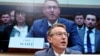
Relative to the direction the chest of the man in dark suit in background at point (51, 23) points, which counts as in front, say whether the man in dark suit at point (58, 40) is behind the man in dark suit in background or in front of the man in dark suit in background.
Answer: in front

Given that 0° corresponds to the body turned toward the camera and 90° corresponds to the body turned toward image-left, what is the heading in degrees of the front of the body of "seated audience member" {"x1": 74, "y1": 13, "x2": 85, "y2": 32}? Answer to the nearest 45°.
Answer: approximately 0°

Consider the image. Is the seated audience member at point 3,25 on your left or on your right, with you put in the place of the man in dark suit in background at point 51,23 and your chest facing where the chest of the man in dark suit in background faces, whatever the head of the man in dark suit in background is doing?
on your right

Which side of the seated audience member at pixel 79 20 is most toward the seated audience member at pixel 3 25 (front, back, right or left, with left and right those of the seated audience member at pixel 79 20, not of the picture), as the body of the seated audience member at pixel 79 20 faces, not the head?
right

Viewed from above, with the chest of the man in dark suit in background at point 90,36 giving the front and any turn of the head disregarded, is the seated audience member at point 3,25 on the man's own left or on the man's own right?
on the man's own right

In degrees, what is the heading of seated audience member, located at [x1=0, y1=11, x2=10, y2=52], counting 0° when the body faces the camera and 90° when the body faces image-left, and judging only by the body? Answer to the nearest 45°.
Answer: approximately 0°

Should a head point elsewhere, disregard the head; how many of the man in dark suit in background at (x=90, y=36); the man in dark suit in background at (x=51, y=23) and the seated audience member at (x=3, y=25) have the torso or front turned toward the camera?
3

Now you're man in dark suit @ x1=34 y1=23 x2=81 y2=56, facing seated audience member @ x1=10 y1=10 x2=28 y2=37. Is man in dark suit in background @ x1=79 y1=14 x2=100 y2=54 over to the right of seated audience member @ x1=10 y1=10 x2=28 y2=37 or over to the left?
right
